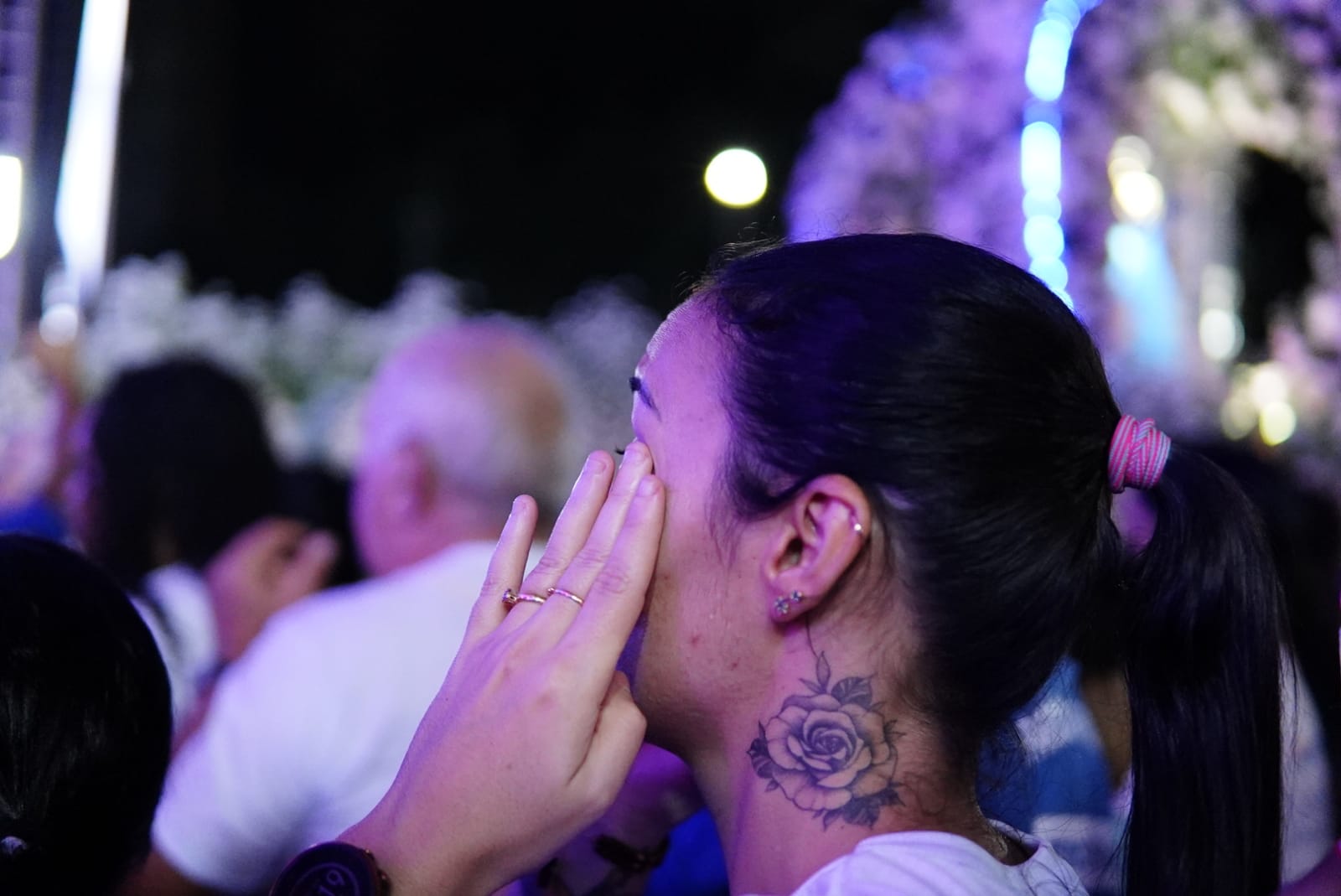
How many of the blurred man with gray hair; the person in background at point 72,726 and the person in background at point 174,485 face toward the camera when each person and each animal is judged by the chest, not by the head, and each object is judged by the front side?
0

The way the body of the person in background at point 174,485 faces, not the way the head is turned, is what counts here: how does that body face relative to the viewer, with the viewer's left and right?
facing away from the viewer and to the left of the viewer

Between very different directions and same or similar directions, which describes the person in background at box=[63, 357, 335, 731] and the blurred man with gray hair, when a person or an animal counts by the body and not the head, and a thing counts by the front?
same or similar directions

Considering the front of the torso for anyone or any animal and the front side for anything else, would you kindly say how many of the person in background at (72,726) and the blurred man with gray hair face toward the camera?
0

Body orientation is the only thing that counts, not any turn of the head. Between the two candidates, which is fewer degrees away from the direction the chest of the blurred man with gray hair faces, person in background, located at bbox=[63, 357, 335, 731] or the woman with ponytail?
the person in background

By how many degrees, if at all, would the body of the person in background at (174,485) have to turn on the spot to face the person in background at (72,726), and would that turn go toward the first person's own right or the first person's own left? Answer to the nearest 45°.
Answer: approximately 135° to the first person's own left

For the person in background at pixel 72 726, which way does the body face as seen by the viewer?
away from the camera

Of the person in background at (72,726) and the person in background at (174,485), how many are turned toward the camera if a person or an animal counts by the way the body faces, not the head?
0

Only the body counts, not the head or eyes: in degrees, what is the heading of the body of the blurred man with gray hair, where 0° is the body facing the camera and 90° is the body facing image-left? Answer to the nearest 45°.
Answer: approximately 135°

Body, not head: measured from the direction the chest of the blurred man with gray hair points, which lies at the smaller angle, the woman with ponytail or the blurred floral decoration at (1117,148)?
the blurred floral decoration

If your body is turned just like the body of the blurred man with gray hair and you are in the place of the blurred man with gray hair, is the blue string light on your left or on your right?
on your right

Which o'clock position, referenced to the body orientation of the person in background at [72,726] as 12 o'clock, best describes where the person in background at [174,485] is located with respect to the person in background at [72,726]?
the person in background at [174,485] is roughly at 12 o'clock from the person in background at [72,726].

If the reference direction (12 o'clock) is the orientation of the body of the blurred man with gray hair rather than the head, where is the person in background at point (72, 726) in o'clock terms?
The person in background is roughly at 8 o'clock from the blurred man with gray hair.

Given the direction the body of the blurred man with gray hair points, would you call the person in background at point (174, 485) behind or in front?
in front

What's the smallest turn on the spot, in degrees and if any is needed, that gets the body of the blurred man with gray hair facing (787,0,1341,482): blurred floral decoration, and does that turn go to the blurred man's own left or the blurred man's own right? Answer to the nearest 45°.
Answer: approximately 90° to the blurred man's own right

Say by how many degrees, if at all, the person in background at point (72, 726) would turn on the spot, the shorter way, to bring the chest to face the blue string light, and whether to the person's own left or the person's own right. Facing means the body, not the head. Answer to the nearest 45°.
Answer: approximately 45° to the person's own right

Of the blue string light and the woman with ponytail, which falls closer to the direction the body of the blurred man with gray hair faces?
the blue string light

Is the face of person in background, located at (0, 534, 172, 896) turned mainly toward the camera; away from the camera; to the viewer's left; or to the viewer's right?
away from the camera
